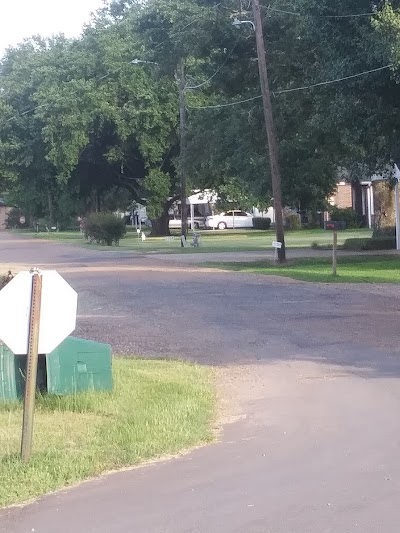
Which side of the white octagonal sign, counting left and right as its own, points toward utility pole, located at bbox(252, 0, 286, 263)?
front

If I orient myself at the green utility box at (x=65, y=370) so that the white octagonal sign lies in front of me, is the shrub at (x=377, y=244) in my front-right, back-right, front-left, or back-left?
back-left

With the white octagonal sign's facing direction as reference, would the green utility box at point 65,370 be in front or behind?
in front

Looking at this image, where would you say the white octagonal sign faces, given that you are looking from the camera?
facing away from the viewer

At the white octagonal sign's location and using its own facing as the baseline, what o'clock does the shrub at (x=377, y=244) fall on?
The shrub is roughly at 1 o'clock from the white octagonal sign.

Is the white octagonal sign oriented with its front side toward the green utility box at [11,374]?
yes
